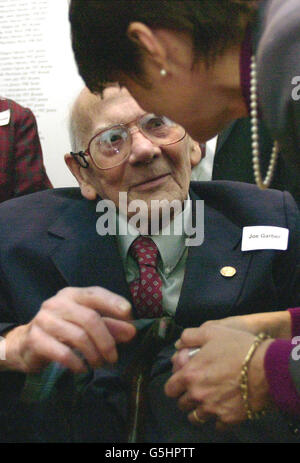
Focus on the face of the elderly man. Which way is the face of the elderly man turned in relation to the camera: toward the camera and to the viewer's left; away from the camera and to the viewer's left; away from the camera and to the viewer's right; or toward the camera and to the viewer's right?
toward the camera and to the viewer's right

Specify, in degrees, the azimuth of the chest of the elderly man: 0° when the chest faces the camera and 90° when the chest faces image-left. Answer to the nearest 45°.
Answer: approximately 0°
